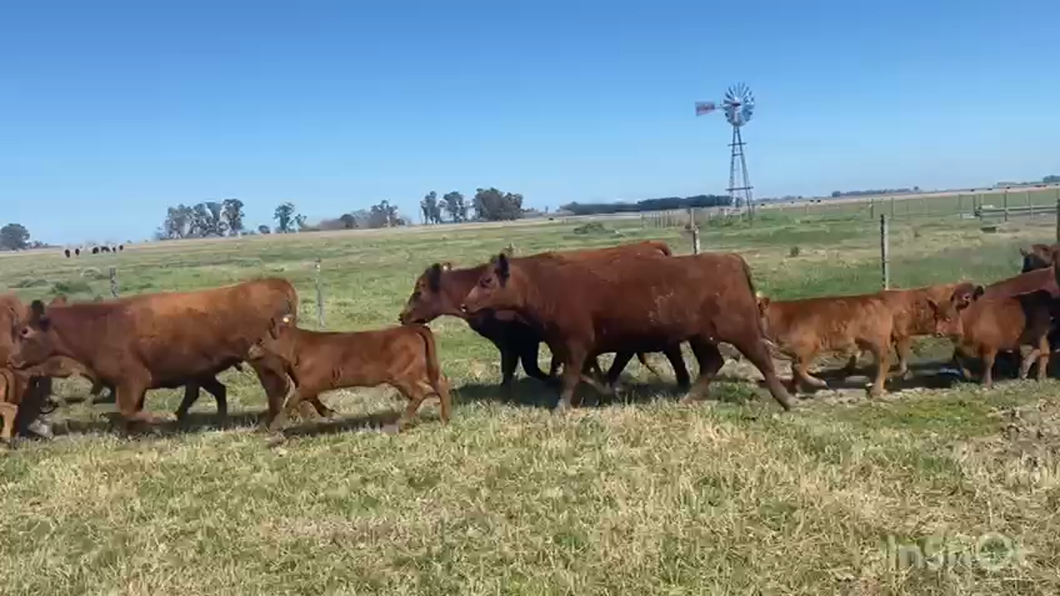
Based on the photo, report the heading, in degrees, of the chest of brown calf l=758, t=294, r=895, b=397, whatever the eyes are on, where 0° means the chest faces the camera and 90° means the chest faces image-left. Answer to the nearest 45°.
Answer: approximately 90°

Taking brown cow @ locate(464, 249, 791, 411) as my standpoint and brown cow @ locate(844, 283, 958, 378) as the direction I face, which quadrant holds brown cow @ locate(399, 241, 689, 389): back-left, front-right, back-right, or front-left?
back-left

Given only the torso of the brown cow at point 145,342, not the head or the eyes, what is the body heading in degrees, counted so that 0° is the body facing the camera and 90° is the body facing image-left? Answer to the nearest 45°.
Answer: approximately 90°

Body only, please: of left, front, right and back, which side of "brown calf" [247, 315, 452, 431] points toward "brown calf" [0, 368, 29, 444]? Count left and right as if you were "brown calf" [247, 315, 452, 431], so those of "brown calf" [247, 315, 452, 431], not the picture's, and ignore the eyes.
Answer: front

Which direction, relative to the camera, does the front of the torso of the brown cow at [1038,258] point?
to the viewer's left

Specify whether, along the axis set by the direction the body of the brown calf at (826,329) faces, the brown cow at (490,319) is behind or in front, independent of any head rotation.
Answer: in front

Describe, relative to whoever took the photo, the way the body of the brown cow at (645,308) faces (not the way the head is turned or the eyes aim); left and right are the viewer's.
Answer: facing to the left of the viewer

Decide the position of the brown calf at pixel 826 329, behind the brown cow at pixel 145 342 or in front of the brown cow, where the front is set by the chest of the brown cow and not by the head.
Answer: behind

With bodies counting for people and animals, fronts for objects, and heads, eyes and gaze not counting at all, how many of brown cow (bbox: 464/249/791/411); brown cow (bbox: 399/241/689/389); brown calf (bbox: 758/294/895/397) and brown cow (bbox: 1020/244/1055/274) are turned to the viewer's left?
4

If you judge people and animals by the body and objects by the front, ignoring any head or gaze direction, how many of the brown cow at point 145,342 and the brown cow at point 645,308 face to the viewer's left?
2

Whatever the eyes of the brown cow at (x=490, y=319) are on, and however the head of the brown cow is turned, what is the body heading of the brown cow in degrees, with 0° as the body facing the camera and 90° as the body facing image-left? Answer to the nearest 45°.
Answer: approximately 90°

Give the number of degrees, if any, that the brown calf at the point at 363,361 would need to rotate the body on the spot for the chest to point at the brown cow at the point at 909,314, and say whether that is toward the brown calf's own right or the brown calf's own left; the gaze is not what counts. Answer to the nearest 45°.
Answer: approximately 180°

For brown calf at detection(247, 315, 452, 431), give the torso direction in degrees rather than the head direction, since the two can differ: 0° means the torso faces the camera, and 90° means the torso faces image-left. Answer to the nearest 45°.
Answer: approximately 90°

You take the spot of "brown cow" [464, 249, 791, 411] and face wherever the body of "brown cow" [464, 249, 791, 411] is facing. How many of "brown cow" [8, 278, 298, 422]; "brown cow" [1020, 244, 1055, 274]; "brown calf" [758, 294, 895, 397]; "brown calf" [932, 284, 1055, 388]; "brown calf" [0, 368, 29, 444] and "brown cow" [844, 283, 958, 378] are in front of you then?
2

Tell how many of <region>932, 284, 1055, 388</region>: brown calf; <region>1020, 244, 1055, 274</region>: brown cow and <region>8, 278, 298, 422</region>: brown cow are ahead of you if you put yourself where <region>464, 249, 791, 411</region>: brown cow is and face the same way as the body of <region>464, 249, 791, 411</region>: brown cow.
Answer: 1
